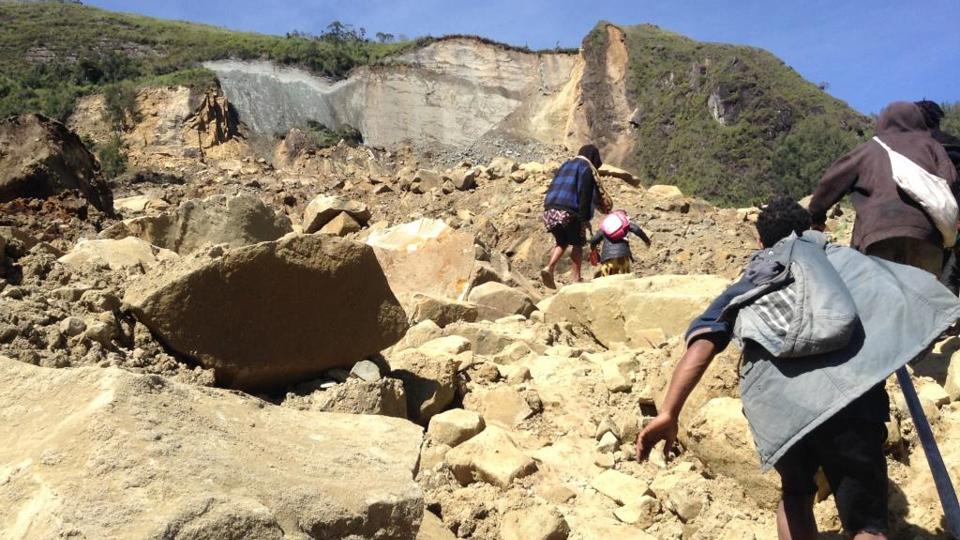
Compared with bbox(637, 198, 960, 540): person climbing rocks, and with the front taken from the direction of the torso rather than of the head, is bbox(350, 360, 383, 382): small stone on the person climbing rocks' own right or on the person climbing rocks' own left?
on the person climbing rocks' own left

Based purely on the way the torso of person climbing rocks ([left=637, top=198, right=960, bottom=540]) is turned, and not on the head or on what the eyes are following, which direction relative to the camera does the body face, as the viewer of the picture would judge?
away from the camera

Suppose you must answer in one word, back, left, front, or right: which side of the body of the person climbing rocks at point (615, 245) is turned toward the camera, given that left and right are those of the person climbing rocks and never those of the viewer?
back

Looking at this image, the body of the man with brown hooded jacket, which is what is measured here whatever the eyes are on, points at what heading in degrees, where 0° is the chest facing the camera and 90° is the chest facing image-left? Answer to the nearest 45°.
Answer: approximately 180°

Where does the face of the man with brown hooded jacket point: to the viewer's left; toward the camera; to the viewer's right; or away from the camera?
away from the camera

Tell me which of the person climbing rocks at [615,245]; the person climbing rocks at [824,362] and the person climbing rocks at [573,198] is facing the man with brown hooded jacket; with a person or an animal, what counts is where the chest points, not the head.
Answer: the person climbing rocks at [824,362]

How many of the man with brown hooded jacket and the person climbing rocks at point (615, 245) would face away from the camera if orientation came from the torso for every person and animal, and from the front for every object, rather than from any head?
2

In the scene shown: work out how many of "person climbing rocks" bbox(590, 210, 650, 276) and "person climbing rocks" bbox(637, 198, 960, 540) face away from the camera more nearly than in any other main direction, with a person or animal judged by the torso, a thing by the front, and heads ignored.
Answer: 2
